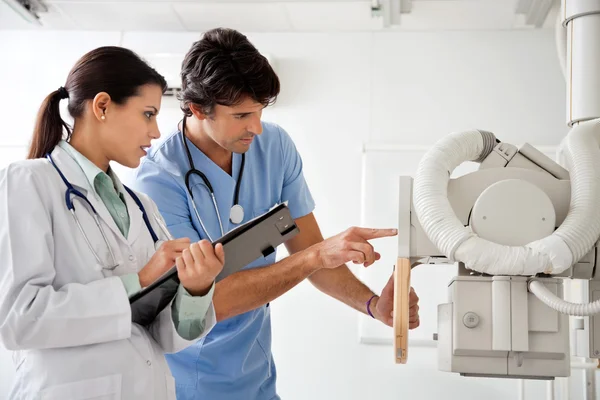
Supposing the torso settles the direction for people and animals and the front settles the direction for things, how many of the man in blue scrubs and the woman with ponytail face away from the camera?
0

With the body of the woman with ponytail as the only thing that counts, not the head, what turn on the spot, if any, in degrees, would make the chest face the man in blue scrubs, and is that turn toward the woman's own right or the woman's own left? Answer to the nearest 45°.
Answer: approximately 90° to the woman's own left

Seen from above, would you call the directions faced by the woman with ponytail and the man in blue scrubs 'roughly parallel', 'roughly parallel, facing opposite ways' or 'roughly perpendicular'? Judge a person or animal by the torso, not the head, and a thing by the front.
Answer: roughly parallel

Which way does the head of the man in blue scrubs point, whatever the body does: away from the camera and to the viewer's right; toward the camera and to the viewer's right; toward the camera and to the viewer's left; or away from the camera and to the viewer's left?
toward the camera and to the viewer's right

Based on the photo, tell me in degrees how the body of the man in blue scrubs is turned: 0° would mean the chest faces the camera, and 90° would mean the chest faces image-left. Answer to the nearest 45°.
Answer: approximately 315°

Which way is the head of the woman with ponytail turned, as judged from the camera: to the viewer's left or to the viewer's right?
to the viewer's right

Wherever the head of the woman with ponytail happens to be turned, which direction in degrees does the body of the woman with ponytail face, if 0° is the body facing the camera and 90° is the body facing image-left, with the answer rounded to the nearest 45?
approximately 315°
